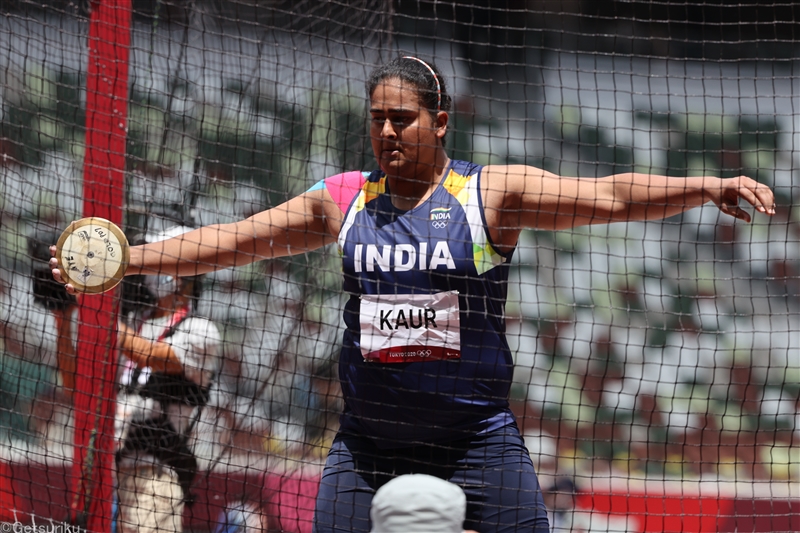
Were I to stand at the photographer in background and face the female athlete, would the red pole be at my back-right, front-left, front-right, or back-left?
front-right

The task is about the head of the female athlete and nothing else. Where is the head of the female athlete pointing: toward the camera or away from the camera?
toward the camera

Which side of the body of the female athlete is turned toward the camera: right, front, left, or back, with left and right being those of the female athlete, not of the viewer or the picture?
front

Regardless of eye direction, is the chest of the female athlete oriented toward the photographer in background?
no

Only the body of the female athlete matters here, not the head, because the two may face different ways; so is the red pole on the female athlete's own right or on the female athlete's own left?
on the female athlete's own right
